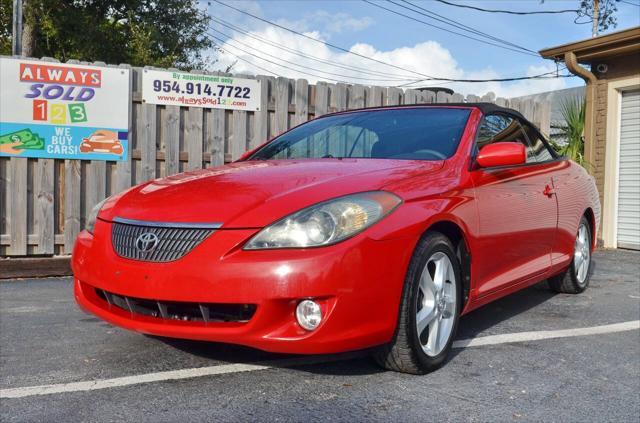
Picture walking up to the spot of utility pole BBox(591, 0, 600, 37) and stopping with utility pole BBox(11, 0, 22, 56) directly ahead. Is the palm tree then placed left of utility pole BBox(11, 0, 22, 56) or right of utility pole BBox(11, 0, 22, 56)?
left

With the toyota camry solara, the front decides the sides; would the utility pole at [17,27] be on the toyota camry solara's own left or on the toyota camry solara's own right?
on the toyota camry solara's own right

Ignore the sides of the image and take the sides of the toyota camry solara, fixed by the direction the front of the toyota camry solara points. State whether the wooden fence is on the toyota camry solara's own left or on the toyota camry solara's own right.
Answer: on the toyota camry solara's own right

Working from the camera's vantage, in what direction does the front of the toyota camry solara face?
facing the viewer and to the left of the viewer

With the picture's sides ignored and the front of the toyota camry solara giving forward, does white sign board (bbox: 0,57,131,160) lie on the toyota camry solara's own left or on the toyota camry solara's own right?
on the toyota camry solara's own right
